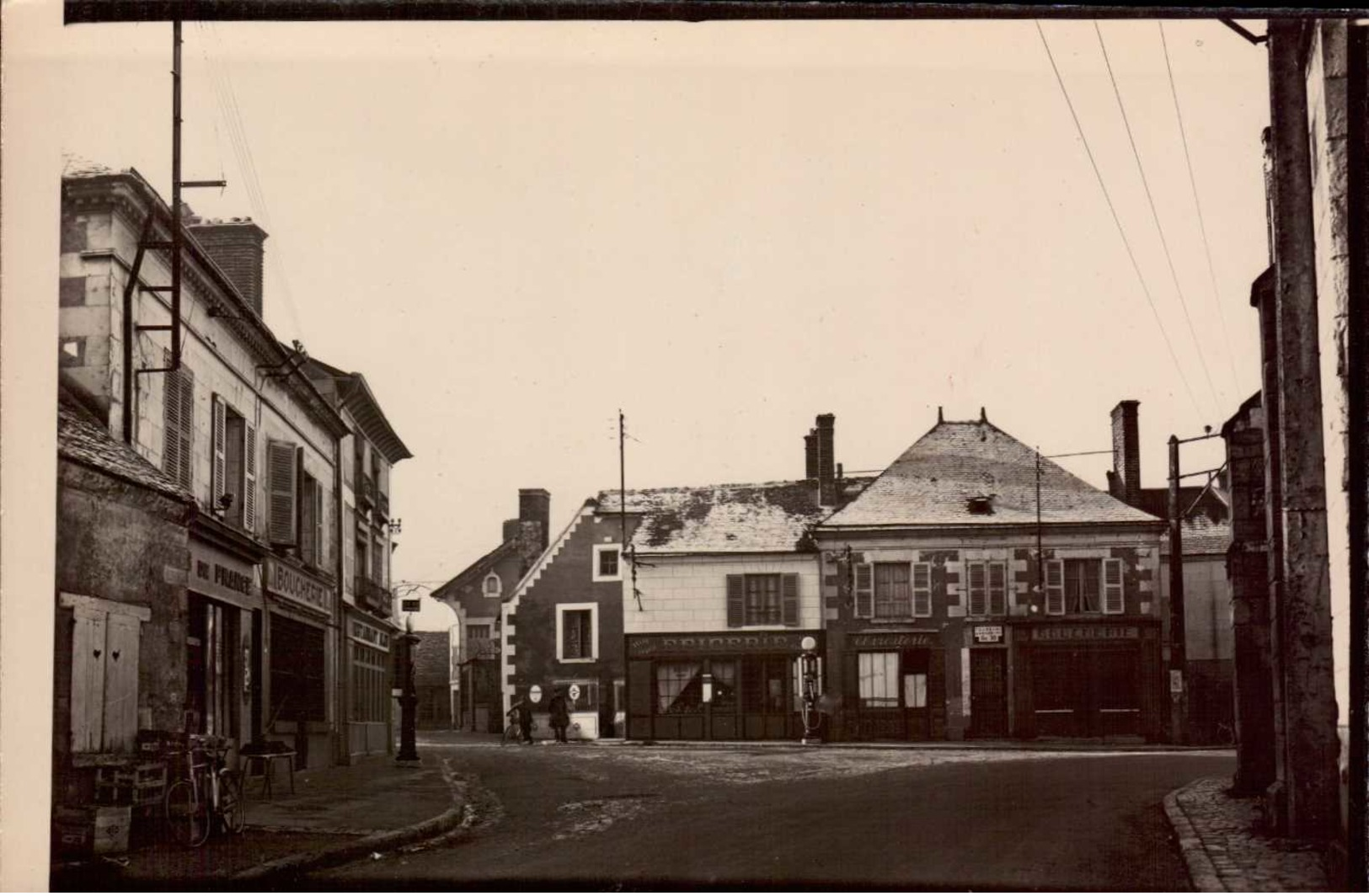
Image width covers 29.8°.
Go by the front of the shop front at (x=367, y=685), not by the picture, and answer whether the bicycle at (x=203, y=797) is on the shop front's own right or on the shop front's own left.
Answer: on the shop front's own right

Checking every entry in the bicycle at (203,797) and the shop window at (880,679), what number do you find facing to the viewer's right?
0

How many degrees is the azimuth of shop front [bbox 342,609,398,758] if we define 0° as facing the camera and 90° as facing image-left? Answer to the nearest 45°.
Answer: approximately 315°

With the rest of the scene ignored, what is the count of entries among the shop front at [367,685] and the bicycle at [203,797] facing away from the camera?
0

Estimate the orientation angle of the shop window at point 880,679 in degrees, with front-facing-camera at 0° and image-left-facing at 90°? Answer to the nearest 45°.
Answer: approximately 0°

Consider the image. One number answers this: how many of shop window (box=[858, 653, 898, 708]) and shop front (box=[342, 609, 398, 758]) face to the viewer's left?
0
